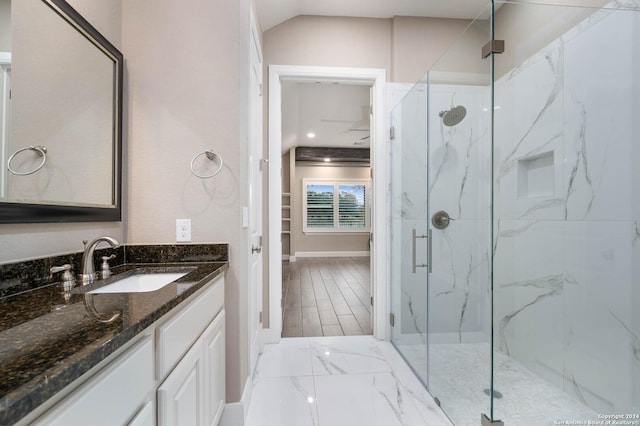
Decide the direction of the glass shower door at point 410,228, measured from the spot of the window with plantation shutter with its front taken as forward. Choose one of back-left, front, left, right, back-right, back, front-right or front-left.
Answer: front

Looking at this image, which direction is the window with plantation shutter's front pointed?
toward the camera

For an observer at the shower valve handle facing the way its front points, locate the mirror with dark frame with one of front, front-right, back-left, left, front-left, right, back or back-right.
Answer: front-right

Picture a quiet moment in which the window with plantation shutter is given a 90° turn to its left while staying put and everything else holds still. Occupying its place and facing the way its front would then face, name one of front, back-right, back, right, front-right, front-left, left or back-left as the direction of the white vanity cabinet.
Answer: right

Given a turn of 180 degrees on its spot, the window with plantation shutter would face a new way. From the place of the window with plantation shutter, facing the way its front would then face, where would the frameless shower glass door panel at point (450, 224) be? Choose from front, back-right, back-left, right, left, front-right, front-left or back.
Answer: back

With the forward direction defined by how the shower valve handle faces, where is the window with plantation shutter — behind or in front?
behind

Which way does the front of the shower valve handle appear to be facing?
toward the camera

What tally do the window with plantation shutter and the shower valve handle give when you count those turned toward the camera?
2

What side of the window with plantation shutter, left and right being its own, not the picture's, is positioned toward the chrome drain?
front

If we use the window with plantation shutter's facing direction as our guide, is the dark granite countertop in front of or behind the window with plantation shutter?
in front
